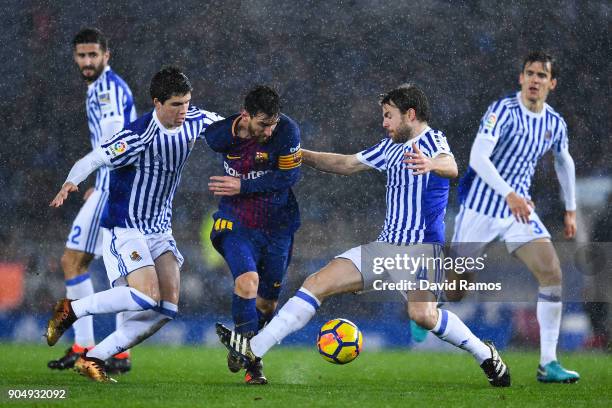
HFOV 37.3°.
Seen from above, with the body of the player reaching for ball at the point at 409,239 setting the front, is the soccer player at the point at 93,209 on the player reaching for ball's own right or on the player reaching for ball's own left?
on the player reaching for ball's own right

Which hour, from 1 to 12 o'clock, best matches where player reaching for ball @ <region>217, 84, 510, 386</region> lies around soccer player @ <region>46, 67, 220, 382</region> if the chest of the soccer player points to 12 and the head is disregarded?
The player reaching for ball is roughly at 11 o'clock from the soccer player.

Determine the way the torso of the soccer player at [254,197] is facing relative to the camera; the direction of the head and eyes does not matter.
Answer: toward the camera

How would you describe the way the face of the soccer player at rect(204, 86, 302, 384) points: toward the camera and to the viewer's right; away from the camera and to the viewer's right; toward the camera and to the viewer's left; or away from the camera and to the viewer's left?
toward the camera and to the viewer's right

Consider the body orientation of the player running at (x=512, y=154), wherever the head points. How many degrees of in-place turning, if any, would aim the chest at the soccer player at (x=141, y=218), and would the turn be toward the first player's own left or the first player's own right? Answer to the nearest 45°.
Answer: approximately 90° to the first player's own right

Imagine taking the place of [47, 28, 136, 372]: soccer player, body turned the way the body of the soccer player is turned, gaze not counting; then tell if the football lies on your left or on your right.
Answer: on your left

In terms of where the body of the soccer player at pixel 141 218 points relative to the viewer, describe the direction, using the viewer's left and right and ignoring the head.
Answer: facing the viewer and to the right of the viewer

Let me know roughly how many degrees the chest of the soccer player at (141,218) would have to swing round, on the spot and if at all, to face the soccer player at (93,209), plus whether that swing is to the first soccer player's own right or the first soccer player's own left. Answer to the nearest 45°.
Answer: approximately 135° to the first soccer player's own left

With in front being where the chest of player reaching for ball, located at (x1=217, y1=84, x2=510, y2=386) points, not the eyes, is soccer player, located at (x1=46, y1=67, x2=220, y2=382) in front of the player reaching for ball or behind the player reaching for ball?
in front

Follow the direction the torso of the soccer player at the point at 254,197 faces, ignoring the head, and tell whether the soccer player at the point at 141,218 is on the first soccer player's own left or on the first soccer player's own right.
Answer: on the first soccer player's own right
